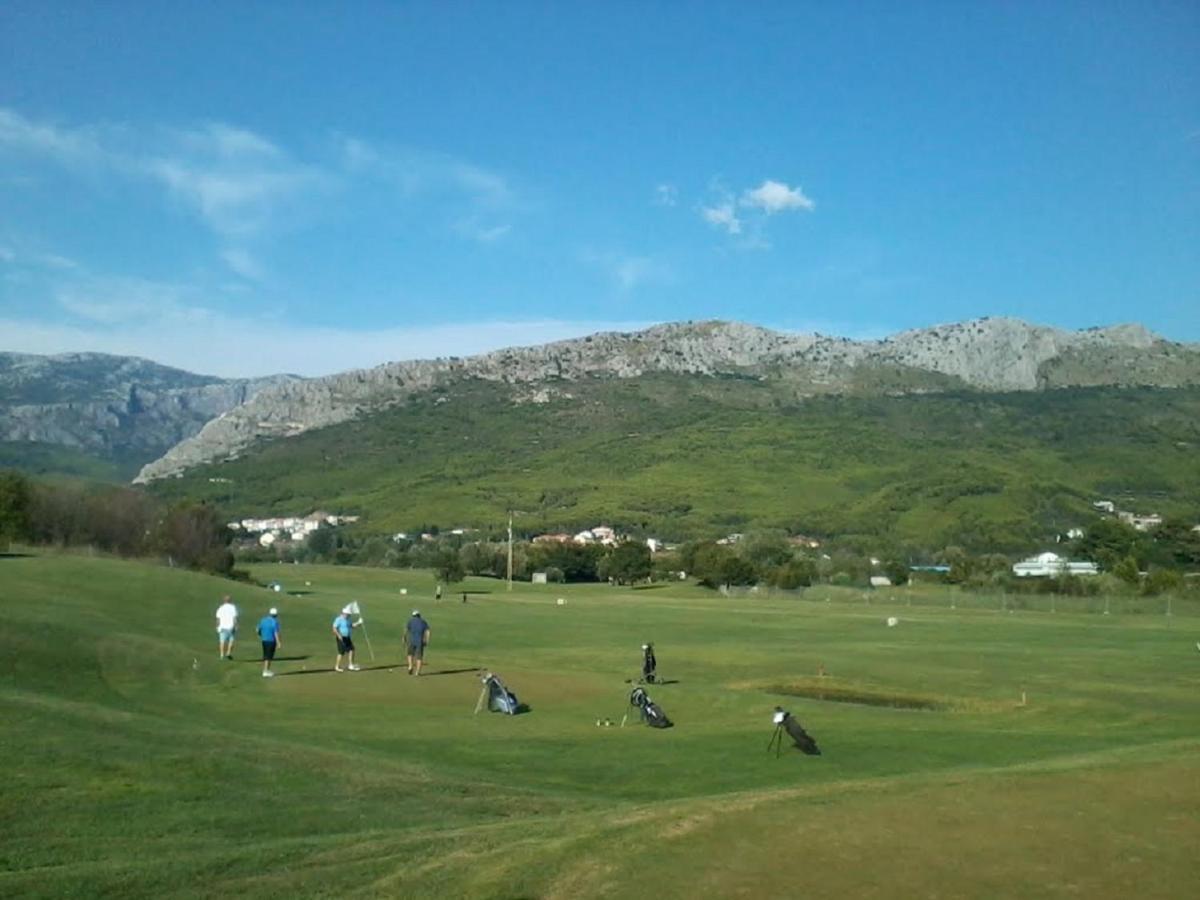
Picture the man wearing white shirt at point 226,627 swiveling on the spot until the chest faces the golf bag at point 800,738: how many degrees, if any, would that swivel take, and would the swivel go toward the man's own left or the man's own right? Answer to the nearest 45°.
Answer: approximately 135° to the man's own right

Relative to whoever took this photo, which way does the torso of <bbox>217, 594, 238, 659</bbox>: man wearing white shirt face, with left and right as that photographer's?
facing away from the viewer

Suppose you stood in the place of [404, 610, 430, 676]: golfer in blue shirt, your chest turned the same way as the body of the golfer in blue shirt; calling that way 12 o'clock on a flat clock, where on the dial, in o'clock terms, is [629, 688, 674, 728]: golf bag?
The golf bag is roughly at 5 o'clock from the golfer in blue shirt.

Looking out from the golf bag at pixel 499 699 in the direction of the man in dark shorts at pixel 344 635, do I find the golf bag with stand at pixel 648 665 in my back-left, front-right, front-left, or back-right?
front-right

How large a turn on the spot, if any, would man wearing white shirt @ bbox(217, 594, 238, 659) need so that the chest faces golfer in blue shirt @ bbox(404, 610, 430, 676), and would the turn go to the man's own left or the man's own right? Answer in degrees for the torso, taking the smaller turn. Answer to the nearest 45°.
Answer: approximately 135° to the man's own right

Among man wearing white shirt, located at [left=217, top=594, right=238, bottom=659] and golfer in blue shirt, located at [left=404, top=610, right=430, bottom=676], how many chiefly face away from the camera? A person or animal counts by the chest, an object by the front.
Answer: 2

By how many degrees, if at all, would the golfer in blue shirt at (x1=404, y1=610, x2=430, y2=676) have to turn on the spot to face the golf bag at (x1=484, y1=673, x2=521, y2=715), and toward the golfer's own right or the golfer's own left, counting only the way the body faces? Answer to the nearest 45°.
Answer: approximately 180°

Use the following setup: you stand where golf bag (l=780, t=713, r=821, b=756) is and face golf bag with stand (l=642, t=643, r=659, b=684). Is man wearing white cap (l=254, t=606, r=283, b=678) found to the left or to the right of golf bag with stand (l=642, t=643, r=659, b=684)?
left

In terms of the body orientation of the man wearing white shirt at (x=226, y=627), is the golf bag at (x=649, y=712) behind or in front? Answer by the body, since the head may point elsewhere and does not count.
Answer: behind

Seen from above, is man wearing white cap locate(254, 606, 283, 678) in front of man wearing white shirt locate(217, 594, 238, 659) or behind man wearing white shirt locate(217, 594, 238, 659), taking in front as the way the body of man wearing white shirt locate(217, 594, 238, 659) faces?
behind

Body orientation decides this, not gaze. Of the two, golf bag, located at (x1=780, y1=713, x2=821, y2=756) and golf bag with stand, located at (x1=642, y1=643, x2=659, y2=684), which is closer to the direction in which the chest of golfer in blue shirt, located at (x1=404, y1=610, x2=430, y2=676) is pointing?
the golf bag with stand

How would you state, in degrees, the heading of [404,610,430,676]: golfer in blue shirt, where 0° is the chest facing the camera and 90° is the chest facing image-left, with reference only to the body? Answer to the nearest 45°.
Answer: approximately 180°
